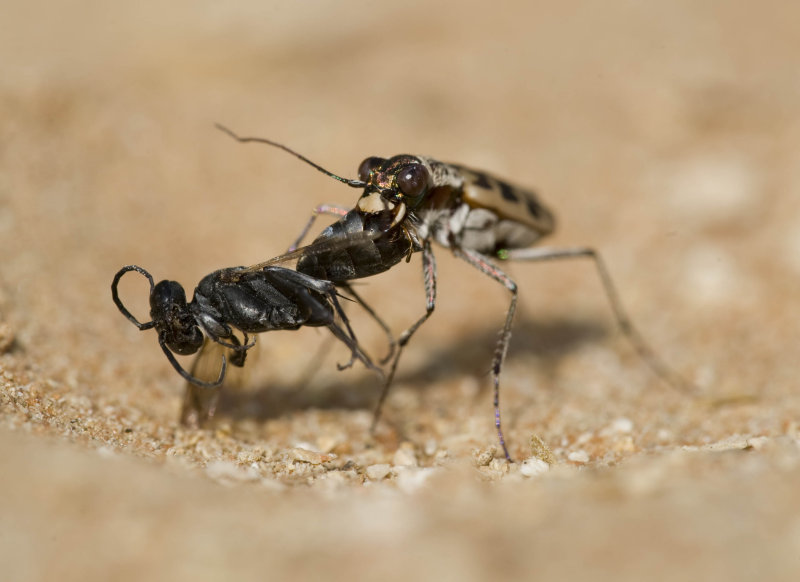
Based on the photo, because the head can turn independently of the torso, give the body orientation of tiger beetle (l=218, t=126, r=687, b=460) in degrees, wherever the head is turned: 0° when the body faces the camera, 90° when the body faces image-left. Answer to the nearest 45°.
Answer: approximately 45°
